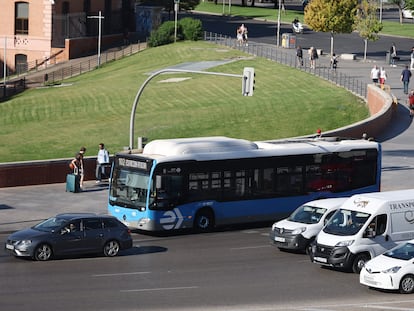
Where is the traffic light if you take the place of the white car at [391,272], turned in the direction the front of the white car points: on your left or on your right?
on your right

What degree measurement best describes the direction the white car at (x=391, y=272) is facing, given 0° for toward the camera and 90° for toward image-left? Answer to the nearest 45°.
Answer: approximately 45°

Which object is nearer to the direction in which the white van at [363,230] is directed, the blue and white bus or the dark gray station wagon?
the dark gray station wagon

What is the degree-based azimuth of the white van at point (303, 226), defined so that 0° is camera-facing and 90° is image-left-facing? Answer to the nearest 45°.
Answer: approximately 45°

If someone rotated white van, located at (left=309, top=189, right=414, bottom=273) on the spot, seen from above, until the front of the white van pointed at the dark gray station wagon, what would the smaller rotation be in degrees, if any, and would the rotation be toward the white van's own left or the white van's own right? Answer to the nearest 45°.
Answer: approximately 45° to the white van's own right

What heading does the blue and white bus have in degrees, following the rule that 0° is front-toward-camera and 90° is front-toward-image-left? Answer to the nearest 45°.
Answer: approximately 45°

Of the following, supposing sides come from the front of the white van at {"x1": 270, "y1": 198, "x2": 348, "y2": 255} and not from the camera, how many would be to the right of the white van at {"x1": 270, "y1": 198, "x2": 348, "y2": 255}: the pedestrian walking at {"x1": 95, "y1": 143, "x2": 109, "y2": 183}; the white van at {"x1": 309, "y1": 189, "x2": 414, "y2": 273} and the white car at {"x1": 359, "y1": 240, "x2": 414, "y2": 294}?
1

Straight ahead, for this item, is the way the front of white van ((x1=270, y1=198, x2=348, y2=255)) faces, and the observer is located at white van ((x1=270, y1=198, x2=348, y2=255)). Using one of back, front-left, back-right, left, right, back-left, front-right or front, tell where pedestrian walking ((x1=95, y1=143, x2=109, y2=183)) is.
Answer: right

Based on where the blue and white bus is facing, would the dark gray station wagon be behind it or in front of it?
in front

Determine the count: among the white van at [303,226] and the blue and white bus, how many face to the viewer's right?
0

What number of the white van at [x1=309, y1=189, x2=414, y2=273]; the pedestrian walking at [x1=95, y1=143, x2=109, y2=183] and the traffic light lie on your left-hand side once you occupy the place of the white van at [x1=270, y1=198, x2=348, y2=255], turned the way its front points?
1
